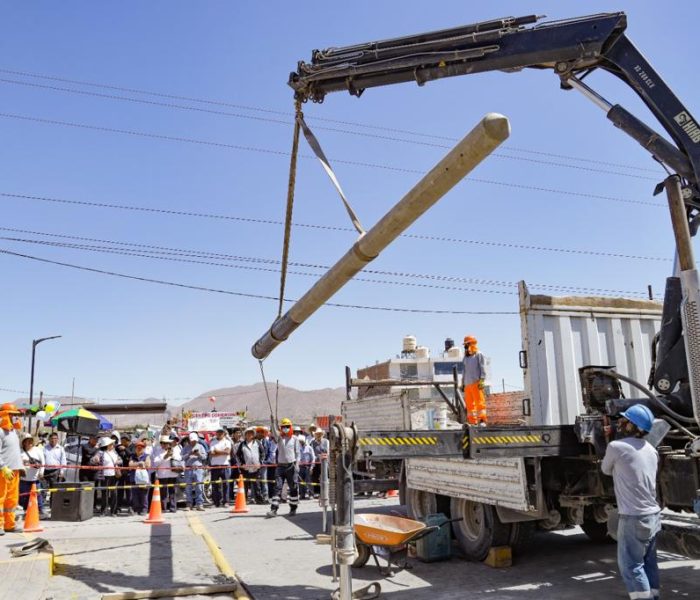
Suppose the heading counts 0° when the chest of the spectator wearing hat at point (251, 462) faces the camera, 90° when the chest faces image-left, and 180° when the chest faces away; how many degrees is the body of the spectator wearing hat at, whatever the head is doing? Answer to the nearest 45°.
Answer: approximately 0°

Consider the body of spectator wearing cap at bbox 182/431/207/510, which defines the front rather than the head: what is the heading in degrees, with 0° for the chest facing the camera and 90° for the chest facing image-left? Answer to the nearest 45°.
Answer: approximately 0°

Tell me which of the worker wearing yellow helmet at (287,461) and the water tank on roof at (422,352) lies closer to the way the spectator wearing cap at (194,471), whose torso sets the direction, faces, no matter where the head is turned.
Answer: the worker wearing yellow helmet

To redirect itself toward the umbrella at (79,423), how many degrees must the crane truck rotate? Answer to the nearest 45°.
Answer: approximately 180°

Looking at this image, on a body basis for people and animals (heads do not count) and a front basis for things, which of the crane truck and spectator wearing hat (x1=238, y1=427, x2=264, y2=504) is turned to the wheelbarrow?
the spectator wearing hat
